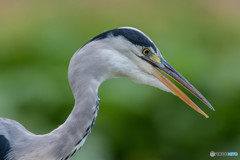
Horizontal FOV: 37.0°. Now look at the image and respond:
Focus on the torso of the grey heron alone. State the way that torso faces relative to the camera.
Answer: to the viewer's right
